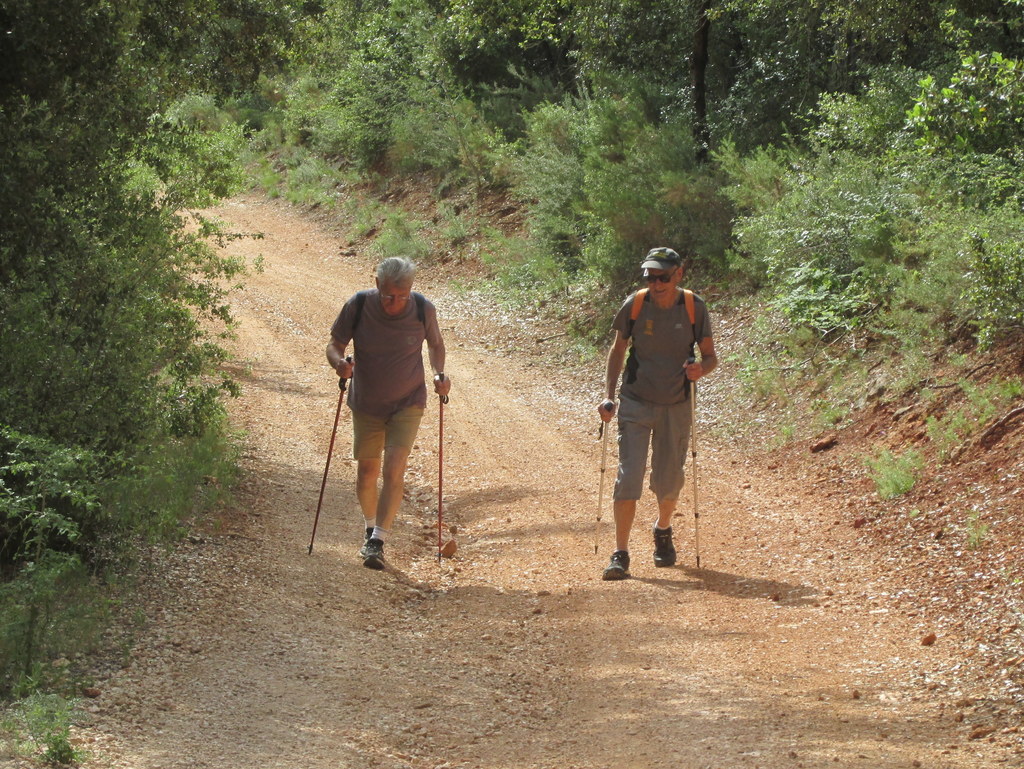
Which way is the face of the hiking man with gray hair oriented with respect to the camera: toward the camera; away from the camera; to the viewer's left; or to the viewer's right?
toward the camera

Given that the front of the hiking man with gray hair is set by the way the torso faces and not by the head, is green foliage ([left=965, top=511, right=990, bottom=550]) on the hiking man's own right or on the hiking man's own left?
on the hiking man's own left

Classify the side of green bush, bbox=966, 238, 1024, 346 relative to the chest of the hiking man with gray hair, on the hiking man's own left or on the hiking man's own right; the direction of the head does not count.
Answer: on the hiking man's own left

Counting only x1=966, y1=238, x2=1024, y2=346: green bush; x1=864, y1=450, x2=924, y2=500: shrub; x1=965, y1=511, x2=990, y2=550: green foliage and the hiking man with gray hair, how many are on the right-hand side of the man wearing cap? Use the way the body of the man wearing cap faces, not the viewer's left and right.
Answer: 1

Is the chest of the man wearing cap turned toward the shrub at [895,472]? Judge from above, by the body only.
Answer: no

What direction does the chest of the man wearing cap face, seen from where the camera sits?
toward the camera

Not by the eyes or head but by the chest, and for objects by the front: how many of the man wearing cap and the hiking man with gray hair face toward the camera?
2

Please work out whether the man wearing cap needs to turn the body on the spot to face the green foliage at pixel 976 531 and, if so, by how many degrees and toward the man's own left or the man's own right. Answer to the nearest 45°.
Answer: approximately 90° to the man's own left

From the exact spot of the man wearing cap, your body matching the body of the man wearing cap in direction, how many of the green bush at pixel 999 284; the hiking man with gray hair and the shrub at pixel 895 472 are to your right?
1

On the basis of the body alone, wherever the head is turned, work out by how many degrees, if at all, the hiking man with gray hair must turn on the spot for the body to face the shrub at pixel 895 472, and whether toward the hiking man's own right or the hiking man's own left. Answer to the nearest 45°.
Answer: approximately 90° to the hiking man's own left

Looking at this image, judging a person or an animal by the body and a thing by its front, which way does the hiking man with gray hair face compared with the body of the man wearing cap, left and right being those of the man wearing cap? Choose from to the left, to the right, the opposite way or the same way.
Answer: the same way
